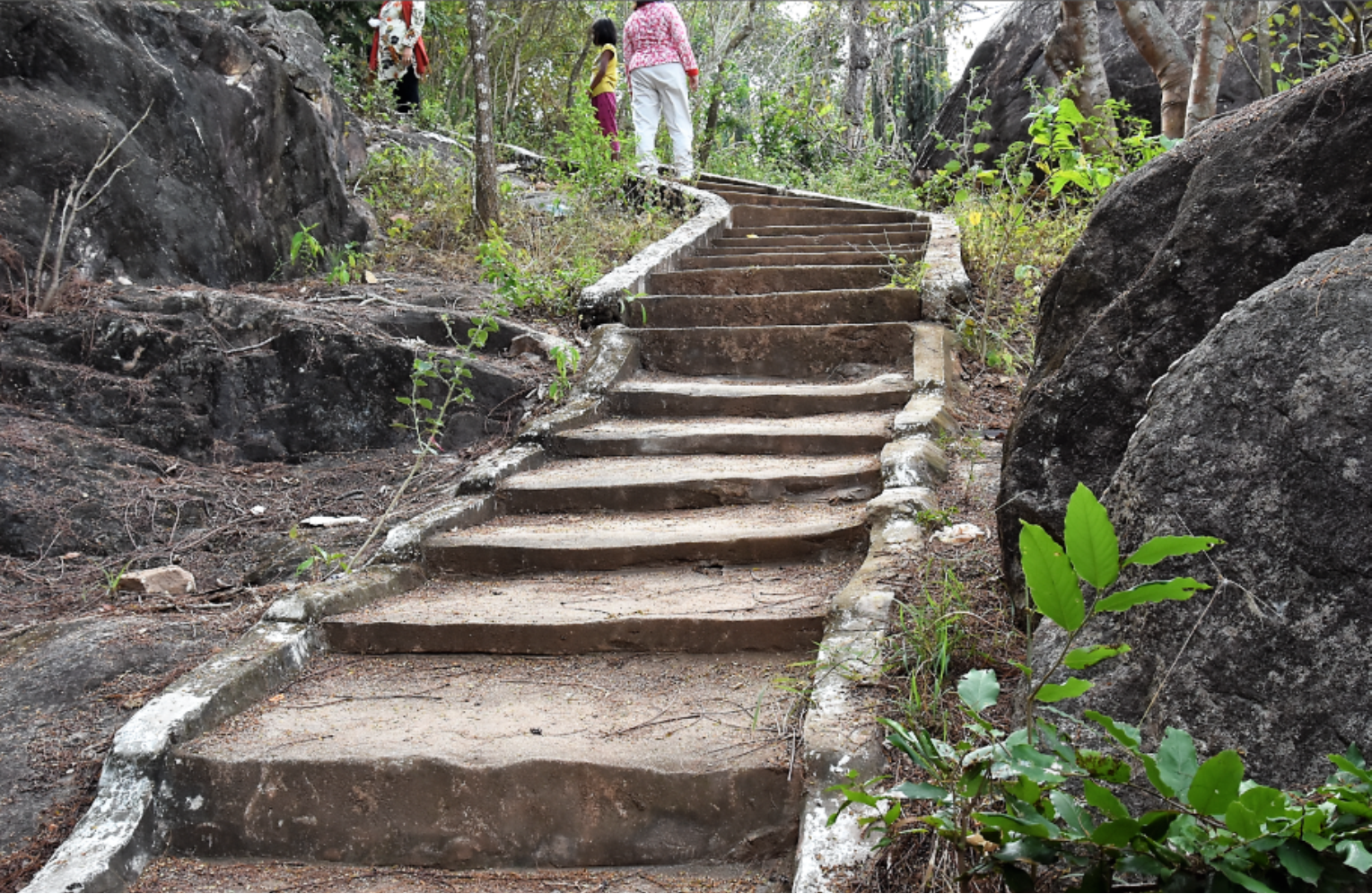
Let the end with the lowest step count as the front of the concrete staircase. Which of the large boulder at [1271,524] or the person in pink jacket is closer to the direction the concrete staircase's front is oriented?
the large boulder

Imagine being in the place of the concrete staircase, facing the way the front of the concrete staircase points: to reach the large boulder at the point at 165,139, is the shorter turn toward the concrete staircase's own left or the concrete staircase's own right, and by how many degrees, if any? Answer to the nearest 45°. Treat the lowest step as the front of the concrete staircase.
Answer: approximately 135° to the concrete staircase's own right

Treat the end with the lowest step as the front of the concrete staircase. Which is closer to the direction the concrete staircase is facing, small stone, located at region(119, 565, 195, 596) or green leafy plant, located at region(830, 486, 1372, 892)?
the green leafy plant

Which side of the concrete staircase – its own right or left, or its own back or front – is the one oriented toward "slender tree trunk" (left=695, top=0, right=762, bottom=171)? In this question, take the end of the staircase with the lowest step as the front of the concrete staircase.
back

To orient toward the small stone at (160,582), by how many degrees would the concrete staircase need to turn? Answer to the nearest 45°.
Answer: approximately 135° to its right

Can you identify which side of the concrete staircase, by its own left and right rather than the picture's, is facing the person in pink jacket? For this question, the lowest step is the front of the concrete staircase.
back

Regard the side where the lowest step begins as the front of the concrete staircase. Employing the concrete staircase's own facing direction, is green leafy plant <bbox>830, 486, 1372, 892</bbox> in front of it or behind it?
in front

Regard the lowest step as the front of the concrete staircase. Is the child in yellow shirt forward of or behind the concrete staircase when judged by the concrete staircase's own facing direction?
behind

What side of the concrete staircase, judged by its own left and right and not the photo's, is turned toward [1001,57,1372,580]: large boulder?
left

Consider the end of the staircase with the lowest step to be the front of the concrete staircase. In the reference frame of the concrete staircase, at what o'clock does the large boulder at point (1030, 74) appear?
The large boulder is roughly at 7 o'clock from the concrete staircase.

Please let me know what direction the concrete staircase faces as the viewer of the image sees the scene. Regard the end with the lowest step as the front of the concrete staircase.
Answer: facing the viewer

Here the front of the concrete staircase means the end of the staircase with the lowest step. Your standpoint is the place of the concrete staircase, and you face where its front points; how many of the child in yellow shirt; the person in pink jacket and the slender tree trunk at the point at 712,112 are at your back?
3
